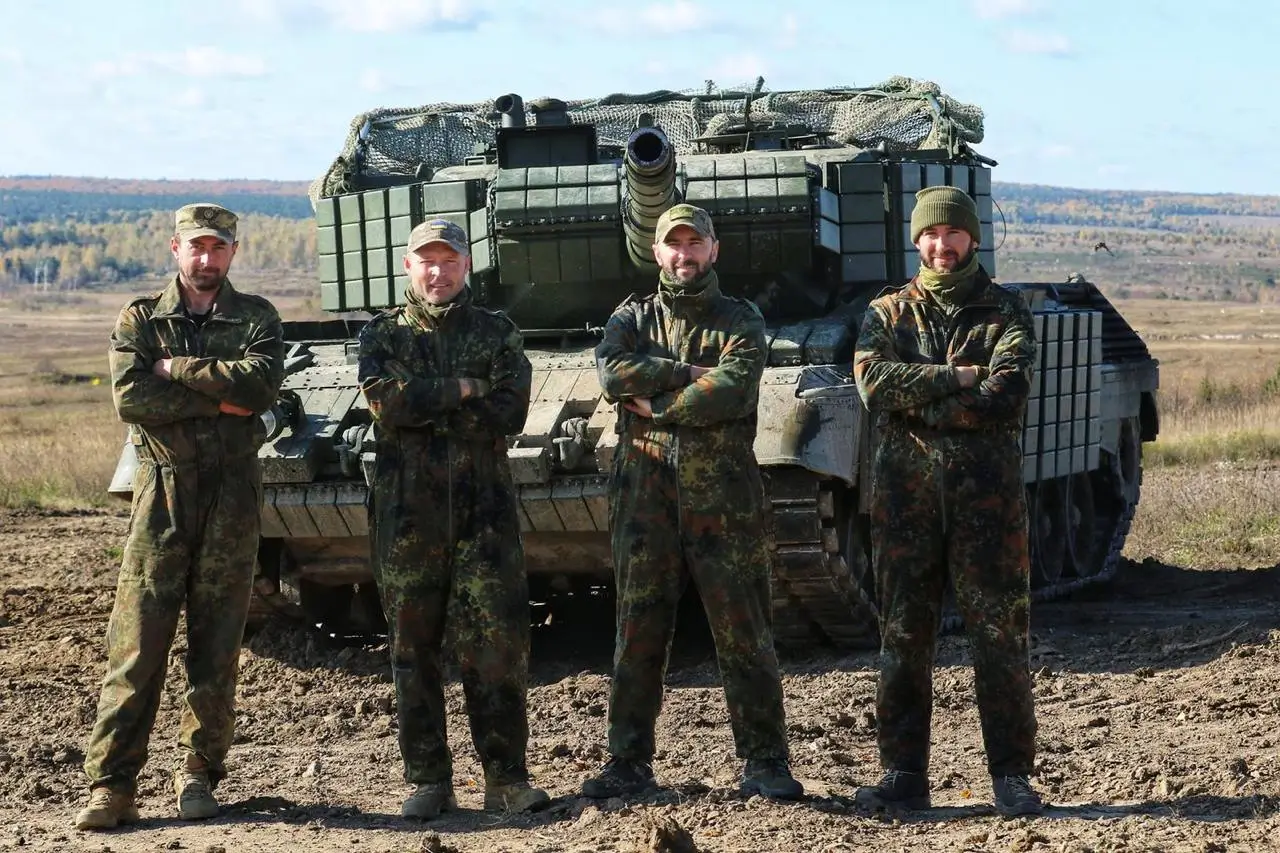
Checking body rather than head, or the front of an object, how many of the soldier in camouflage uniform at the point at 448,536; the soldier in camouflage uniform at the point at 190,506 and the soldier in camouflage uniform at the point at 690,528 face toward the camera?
3

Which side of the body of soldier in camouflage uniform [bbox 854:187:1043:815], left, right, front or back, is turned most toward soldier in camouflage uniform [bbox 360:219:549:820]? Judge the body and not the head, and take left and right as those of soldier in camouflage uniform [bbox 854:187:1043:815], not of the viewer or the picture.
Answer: right

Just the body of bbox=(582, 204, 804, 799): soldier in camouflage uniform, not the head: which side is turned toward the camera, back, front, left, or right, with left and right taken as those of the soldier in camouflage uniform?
front

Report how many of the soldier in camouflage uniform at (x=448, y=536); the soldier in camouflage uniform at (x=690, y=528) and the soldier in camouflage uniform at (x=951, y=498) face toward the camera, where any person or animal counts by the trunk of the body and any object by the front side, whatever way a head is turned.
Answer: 3

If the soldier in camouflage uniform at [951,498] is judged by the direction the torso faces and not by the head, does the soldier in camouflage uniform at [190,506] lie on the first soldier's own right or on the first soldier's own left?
on the first soldier's own right

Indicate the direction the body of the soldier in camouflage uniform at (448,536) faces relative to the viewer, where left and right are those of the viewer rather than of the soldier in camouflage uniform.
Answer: facing the viewer

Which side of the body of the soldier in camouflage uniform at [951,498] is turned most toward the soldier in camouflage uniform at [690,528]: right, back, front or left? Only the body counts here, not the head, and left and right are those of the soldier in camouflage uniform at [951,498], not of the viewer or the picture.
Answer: right

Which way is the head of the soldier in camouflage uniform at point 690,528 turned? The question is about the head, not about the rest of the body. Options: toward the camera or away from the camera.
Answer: toward the camera

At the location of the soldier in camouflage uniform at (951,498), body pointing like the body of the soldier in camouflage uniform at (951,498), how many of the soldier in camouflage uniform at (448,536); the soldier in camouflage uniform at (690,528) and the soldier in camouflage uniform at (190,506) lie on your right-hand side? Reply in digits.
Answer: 3

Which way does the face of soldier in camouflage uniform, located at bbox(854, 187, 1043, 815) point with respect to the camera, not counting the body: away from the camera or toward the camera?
toward the camera

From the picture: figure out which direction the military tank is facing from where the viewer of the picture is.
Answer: facing the viewer and to the left of the viewer

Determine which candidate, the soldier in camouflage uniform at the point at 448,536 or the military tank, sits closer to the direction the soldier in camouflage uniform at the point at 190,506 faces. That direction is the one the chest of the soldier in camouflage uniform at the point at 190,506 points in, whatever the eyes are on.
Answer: the soldier in camouflage uniform

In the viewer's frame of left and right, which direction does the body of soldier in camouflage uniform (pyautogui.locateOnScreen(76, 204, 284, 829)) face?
facing the viewer
